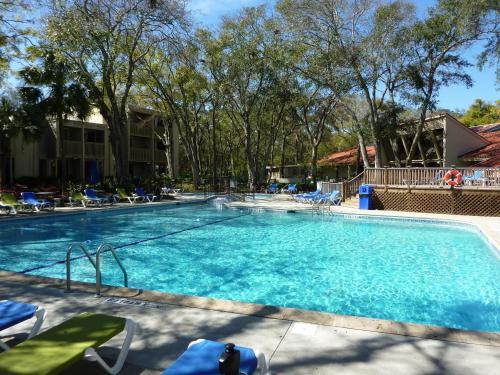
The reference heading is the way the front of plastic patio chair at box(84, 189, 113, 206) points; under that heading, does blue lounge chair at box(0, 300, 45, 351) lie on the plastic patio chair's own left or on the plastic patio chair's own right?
on the plastic patio chair's own right

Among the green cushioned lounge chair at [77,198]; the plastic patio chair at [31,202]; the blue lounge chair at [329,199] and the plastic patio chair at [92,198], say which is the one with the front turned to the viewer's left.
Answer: the blue lounge chair

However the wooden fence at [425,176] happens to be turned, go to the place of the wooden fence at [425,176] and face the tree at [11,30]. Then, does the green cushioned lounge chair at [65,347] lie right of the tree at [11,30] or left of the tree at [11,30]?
left

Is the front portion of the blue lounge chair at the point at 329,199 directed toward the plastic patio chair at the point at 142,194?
yes

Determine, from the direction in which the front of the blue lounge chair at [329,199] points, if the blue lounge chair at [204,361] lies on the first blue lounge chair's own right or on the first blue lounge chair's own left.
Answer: on the first blue lounge chair's own left

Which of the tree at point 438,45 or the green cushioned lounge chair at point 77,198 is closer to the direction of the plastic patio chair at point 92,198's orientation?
the tree

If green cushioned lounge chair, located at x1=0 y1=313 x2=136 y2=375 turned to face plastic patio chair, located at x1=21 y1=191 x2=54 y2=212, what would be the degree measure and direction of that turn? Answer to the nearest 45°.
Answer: approximately 45° to its left

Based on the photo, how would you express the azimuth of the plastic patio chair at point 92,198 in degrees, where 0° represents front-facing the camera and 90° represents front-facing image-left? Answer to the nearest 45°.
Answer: approximately 315°

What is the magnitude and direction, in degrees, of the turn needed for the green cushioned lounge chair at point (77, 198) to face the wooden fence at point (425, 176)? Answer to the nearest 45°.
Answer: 0° — it already faces it

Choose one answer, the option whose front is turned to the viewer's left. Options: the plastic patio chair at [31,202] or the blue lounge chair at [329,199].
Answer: the blue lounge chair

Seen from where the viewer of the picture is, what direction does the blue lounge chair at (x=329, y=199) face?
facing to the left of the viewer
